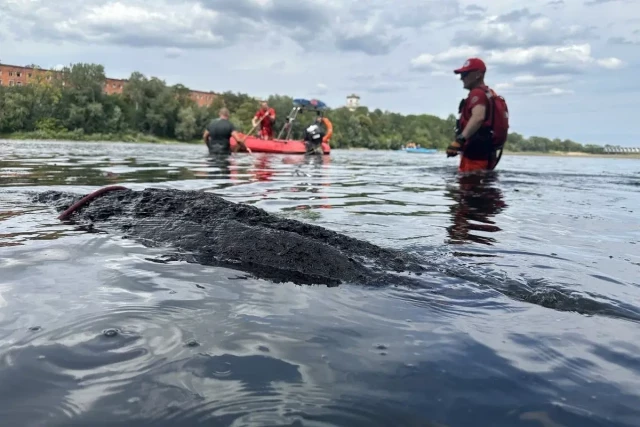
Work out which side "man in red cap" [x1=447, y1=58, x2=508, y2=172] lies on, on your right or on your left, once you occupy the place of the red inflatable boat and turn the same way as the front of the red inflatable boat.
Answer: on your left

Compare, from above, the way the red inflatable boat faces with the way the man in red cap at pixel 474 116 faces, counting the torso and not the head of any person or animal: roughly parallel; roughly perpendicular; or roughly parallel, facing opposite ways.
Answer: roughly parallel

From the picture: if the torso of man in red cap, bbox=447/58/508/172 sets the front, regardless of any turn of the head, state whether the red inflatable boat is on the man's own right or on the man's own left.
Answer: on the man's own right

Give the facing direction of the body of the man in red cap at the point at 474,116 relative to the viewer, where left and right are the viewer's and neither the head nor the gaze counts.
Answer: facing to the left of the viewer

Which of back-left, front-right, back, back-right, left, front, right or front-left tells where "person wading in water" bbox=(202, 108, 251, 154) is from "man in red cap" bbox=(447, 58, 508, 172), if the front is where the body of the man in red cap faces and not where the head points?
front-right

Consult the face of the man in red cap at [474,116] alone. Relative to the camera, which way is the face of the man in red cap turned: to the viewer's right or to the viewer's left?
to the viewer's left

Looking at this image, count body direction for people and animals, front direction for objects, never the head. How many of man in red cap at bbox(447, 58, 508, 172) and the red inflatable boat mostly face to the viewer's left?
2

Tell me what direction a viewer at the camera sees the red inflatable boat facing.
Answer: facing to the left of the viewer
